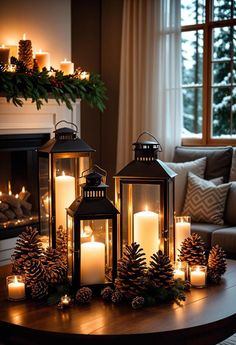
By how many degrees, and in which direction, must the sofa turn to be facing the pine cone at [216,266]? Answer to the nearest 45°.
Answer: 0° — it already faces it

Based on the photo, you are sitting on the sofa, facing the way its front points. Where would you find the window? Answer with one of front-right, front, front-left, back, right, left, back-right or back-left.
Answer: back

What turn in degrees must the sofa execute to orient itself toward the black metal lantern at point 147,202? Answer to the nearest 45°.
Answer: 0° — it already faces it

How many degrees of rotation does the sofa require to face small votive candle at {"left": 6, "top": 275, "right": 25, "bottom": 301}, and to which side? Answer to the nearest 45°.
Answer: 0° — it already faces it

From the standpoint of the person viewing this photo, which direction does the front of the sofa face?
facing the viewer

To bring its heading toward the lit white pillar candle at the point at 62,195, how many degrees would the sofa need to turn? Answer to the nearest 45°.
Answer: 0° — it already faces it

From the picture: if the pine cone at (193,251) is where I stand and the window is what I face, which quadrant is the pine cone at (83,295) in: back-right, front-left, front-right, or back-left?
back-left

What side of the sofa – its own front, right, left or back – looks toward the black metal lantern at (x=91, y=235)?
front

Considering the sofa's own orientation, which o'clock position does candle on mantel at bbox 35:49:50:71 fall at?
The candle on mantel is roughly at 3 o'clock from the sofa.

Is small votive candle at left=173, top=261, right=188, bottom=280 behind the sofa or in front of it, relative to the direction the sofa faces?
in front

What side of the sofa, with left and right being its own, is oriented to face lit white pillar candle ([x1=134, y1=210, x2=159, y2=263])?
front

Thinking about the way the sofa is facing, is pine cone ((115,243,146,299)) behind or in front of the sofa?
in front

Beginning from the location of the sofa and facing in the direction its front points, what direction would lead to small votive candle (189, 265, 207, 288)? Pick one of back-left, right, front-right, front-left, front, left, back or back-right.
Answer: front

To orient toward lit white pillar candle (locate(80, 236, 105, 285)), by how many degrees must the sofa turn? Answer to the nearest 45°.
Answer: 0° — it already faces it
